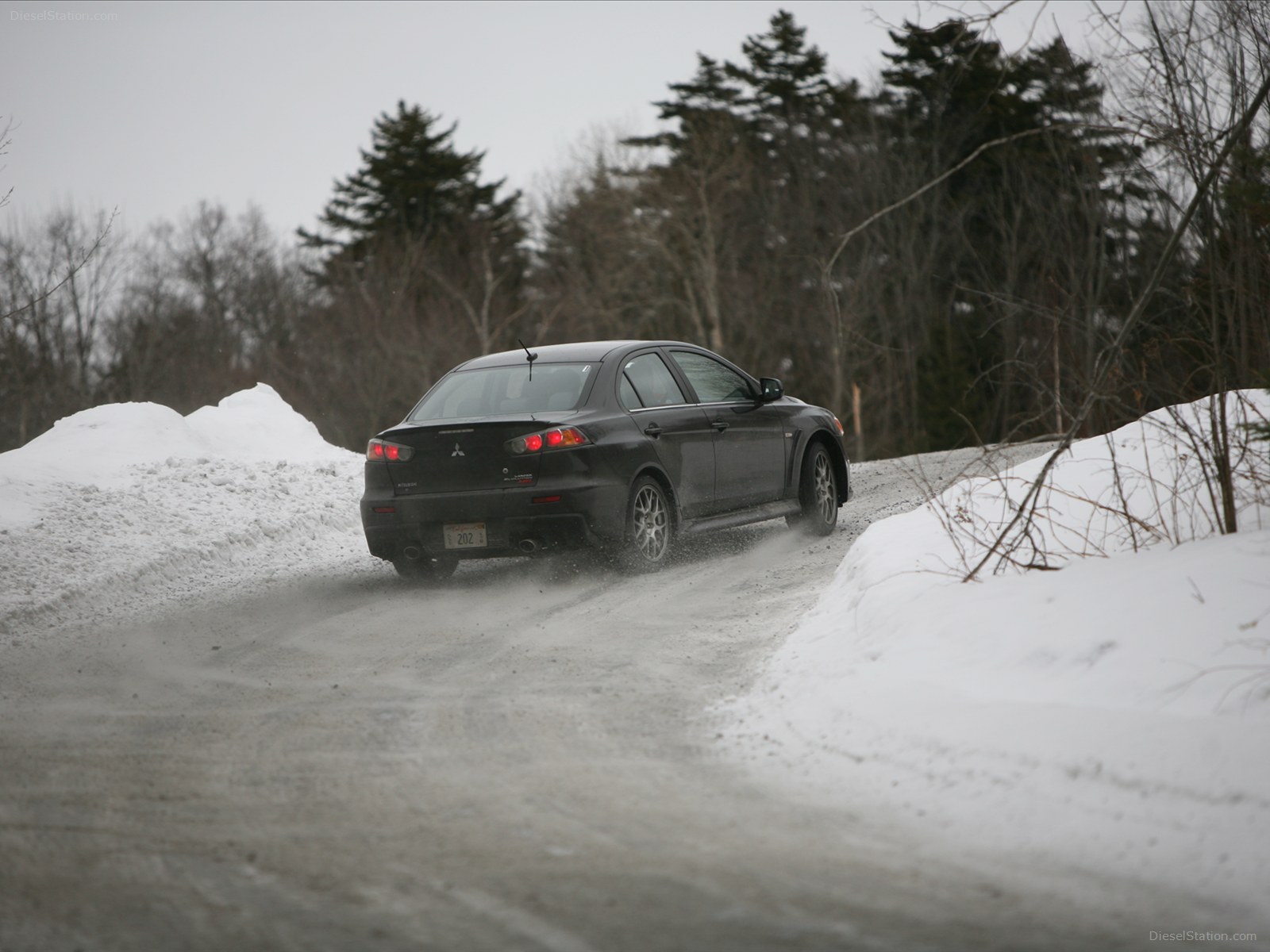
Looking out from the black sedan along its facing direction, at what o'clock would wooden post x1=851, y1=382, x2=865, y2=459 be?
The wooden post is roughly at 11 o'clock from the black sedan.

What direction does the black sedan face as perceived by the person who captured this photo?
facing away from the viewer and to the right of the viewer
